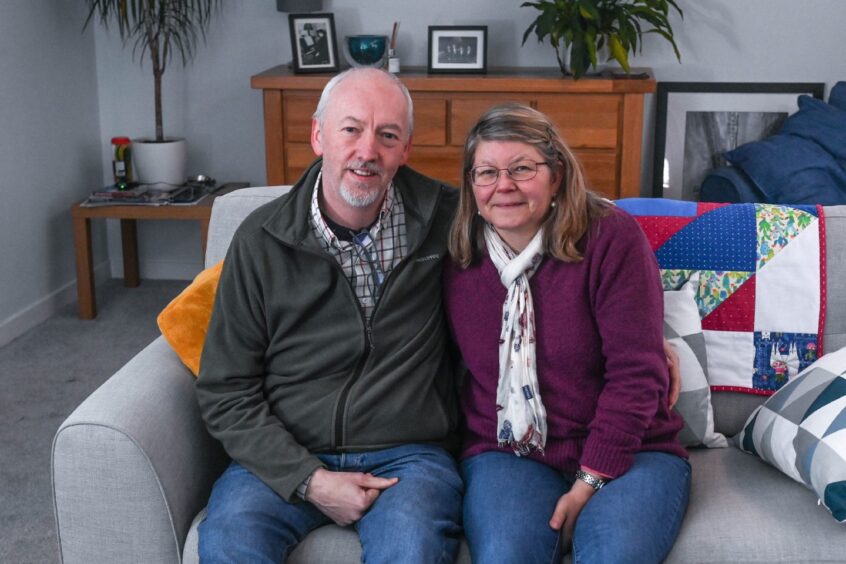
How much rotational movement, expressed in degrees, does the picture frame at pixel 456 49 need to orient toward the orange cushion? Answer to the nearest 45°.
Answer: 0° — it already faces it

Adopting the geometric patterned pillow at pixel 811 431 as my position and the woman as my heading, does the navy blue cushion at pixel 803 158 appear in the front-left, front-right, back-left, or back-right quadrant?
back-right

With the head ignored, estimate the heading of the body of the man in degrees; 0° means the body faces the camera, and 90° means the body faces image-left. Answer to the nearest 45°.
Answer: approximately 0°

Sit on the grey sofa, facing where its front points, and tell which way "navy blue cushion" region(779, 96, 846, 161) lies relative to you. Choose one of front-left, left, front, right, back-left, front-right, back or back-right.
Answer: back-left

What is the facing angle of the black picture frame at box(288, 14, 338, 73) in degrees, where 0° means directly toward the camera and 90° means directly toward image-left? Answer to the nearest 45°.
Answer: approximately 0°
